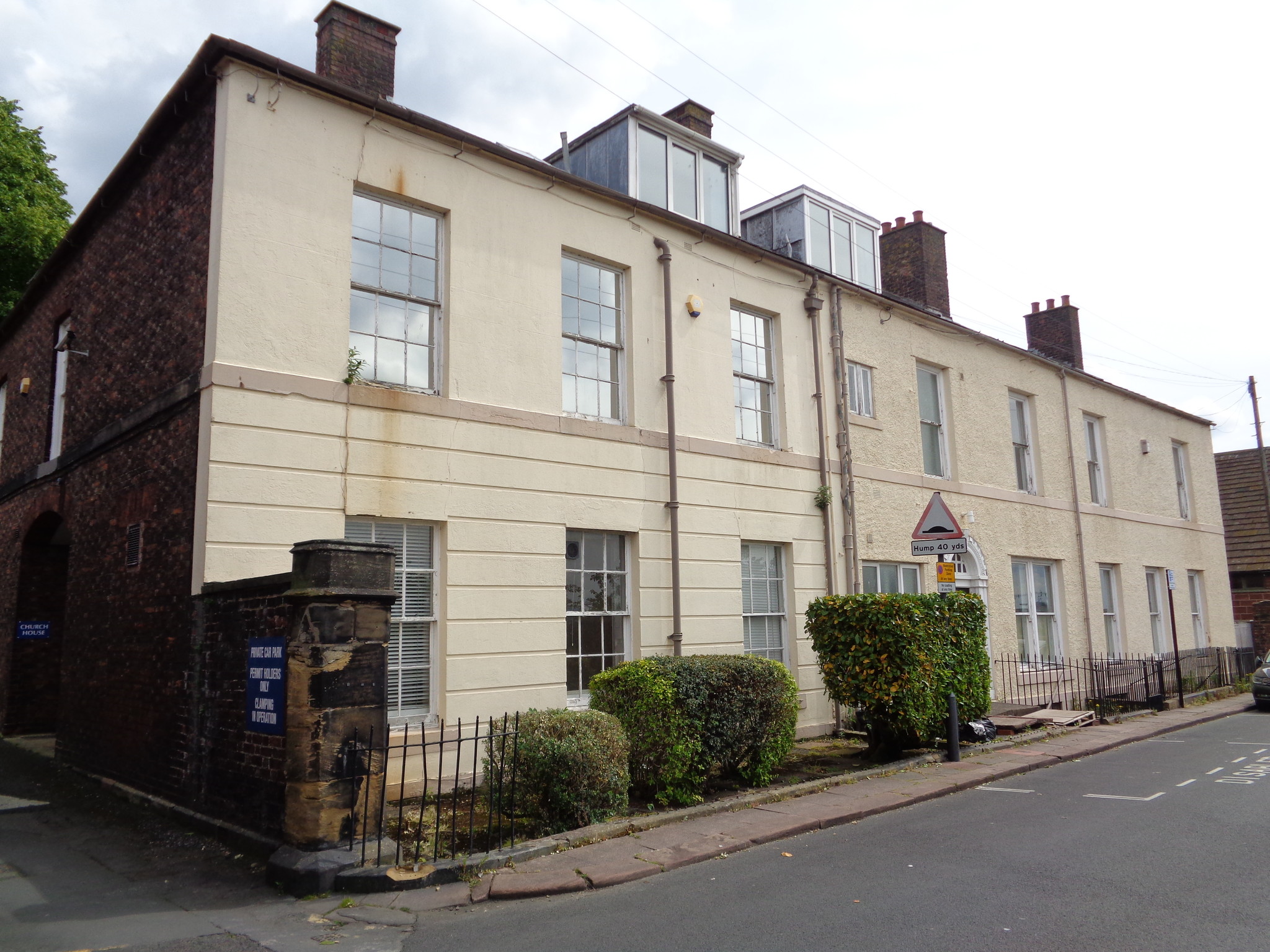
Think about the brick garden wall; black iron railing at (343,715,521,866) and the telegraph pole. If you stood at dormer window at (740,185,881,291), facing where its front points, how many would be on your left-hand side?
1

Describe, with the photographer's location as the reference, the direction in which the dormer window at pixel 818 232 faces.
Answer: facing the viewer and to the right of the viewer

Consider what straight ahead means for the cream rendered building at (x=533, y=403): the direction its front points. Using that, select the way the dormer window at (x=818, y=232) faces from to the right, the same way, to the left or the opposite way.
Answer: the same way

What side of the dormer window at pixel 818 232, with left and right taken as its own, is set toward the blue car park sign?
right

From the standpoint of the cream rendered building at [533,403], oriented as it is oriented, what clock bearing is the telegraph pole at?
The telegraph pole is roughly at 9 o'clock from the cream rendered building.

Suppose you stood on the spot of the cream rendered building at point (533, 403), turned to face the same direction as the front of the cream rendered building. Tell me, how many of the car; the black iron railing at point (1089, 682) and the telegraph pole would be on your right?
0

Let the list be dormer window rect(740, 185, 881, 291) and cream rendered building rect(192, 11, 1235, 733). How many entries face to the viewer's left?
0

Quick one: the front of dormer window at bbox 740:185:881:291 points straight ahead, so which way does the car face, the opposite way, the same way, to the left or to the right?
to the right

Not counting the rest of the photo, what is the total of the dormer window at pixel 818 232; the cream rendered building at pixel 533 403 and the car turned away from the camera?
0

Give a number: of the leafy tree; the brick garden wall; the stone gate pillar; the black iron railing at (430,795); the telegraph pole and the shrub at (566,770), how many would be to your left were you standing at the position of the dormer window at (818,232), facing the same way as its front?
1

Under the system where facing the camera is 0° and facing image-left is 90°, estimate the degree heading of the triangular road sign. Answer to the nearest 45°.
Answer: approximately 0°

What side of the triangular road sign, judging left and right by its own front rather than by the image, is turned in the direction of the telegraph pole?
back
